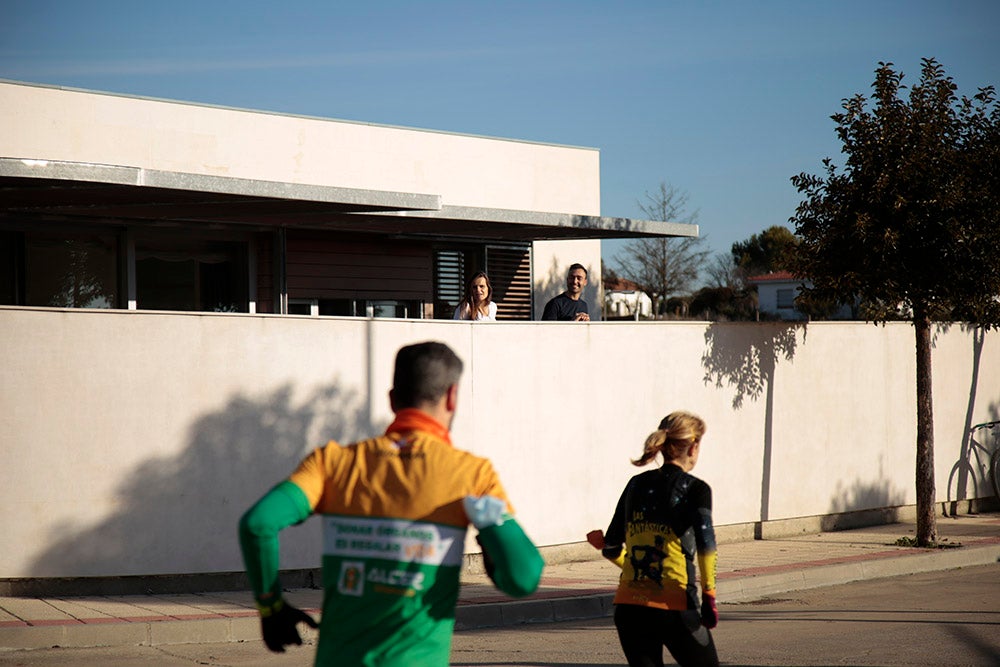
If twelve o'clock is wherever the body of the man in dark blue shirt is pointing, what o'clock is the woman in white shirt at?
The woman in white shirt is roughly at 3 o'clock from the man in dark blue shirt.

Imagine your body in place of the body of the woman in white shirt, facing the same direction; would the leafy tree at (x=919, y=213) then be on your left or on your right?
on your left

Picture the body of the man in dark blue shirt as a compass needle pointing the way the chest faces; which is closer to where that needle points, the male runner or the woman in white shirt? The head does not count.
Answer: the male runner

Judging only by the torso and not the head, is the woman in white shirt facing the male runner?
yes

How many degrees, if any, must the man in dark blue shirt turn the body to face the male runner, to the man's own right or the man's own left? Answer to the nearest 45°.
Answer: approximately 45° to the man's own right

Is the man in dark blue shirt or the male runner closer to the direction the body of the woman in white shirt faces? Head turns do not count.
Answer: the male runner

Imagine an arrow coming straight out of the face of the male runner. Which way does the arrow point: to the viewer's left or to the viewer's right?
to the viewer's right

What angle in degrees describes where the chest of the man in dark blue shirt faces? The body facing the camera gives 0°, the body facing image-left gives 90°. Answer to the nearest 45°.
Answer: approximately 315°

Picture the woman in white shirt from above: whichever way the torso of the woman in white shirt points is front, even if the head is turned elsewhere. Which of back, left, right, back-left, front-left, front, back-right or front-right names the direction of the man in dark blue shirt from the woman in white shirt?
back-left
